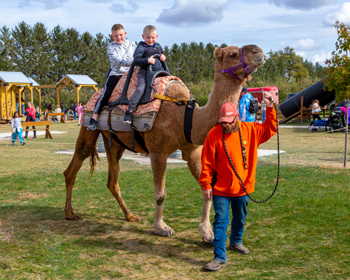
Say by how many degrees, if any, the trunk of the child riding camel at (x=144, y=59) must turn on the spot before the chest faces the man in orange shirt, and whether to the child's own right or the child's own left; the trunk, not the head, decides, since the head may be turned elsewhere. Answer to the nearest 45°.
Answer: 0° — they already face them

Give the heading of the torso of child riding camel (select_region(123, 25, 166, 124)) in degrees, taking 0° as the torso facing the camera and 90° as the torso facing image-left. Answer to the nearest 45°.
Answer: approximately 315°

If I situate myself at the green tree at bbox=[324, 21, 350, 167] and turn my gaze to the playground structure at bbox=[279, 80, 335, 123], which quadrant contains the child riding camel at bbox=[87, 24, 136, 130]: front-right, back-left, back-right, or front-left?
back-left

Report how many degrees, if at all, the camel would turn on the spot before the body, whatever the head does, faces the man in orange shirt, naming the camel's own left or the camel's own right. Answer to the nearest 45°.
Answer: approximately 45° to the camel's own right

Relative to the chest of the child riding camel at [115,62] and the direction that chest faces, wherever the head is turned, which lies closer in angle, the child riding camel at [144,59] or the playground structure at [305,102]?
the child riding camel

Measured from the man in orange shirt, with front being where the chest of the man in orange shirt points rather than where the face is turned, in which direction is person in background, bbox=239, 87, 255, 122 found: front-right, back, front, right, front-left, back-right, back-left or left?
back
